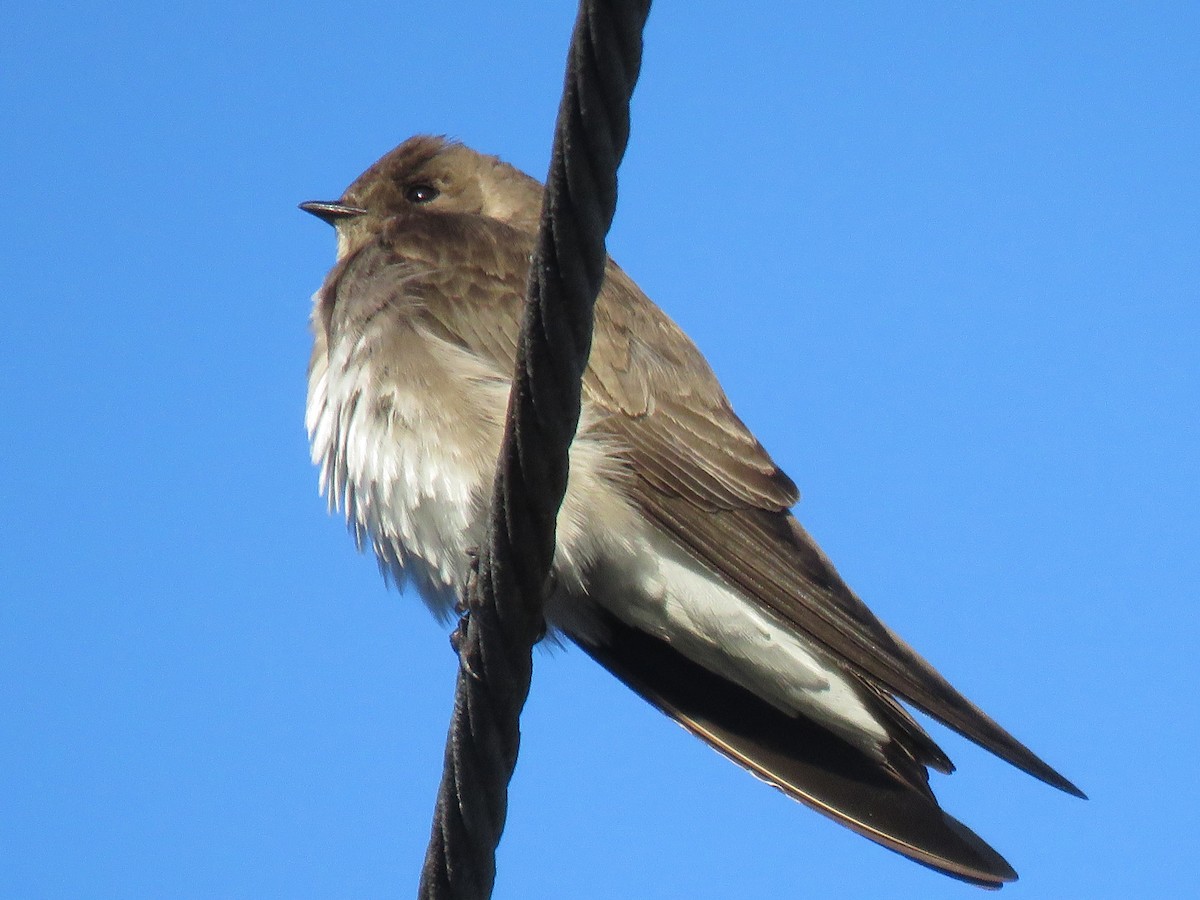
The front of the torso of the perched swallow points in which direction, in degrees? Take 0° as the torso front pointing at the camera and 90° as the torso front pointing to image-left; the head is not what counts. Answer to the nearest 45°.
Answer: approximately 90°
